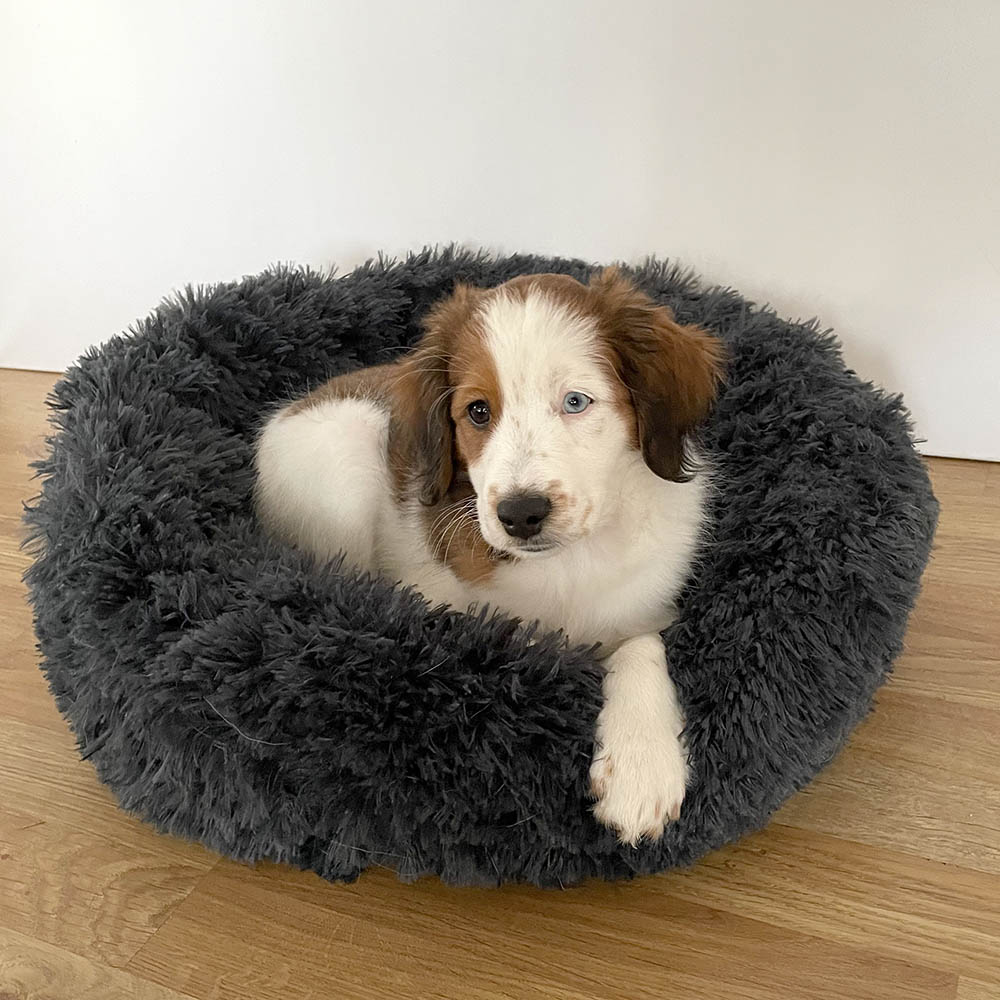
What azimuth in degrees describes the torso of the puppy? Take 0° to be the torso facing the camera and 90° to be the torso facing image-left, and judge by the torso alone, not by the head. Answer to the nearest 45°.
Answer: approximately 315°
